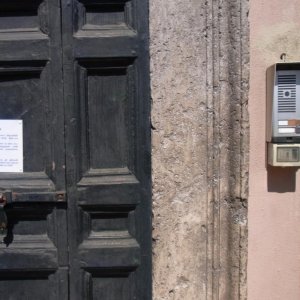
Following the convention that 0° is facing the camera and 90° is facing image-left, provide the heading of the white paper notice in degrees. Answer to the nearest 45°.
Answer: approximately 0°

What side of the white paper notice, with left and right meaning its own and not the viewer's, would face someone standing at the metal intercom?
left

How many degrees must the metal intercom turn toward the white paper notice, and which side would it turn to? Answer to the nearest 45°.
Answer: approximately 90° to its right

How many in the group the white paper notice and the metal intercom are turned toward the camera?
2
